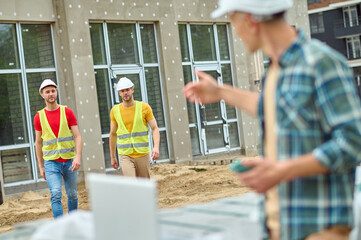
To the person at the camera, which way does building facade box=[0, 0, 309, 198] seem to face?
facing the viewer and to the right of the viewer

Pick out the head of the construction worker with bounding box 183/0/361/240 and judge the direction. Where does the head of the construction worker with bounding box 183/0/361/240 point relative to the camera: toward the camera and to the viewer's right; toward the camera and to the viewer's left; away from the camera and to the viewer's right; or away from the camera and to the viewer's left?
away from the camera and to the viewer's left

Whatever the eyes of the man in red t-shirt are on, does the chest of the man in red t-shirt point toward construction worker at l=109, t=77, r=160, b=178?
no

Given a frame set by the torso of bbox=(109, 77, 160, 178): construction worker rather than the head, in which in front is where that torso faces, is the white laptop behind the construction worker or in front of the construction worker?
in front

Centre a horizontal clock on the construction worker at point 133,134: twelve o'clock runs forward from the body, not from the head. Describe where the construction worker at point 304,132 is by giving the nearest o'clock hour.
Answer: the construction worker at point 304,132 is roughly at 12 o'clock from the construction worker at point 133,134.

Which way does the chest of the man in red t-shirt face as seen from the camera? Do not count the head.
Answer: toward the camera

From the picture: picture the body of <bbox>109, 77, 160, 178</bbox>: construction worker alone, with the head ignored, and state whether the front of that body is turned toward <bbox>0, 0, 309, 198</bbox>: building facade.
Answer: no

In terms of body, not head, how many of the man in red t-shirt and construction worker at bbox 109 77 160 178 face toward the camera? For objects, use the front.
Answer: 2

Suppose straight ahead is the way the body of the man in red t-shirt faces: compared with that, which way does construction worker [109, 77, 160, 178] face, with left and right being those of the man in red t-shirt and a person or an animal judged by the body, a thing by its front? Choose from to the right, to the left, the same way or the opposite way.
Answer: the same way

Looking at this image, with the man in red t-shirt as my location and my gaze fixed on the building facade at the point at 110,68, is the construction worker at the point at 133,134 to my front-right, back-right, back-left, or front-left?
front-right

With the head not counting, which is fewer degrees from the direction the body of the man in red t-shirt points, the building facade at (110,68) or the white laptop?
the white laptop

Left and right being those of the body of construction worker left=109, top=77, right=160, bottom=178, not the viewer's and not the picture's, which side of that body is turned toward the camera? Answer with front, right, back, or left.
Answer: front

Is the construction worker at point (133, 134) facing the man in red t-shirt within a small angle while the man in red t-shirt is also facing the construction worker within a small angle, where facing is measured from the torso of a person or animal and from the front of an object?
no

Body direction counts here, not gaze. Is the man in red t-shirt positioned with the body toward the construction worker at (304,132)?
yes

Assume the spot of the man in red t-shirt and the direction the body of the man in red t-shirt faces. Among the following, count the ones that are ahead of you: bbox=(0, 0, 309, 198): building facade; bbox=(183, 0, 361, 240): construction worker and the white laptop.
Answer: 2

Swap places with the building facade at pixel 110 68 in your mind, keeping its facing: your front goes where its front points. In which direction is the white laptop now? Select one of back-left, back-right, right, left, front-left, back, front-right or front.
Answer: front-right
